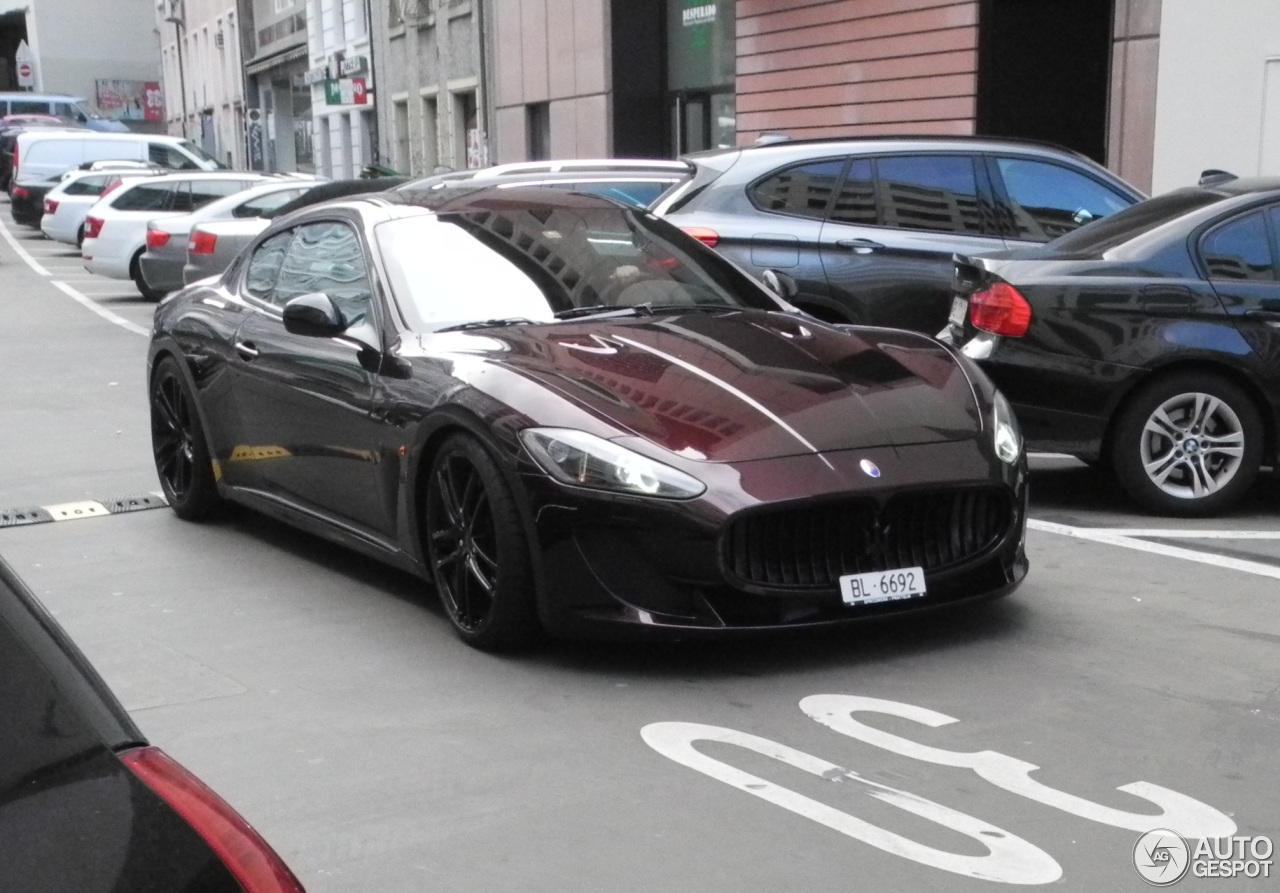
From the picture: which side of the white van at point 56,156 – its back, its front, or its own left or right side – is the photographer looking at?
right

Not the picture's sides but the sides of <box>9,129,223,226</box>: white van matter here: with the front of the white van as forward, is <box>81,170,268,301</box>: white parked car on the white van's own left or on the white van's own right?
on the white van's own right

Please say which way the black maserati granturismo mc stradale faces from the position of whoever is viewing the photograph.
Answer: facing the viewer and to the right of the viewer

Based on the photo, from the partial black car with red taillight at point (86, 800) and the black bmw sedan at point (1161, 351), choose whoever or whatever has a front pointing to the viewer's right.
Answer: the black bmw sedan at point (1161, 351)

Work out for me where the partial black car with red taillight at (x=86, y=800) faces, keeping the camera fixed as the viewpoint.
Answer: facing to the left of the viewer

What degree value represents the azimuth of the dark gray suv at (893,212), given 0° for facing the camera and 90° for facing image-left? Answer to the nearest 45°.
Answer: approximately 270°

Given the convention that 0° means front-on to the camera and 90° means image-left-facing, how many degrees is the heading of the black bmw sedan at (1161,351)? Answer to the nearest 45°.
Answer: approximately 270°

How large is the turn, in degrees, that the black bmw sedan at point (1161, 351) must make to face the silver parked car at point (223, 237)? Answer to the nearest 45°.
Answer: approximately 135° to its left
